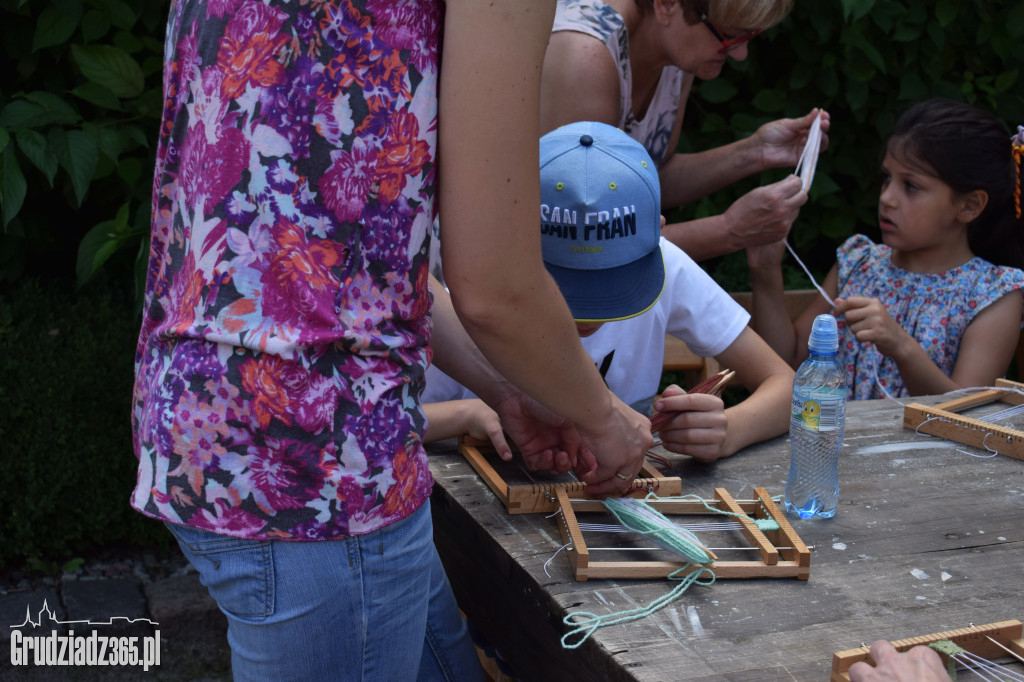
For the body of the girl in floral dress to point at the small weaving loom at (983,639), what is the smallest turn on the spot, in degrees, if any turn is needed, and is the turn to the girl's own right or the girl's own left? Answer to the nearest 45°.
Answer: approximately 45° to the girl's own left

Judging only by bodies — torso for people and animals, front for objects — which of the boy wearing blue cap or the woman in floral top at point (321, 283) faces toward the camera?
the boy wearing blue cap

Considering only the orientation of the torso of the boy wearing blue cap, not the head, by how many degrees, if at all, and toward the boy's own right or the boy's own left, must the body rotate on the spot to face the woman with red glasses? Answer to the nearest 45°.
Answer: approximately 180°

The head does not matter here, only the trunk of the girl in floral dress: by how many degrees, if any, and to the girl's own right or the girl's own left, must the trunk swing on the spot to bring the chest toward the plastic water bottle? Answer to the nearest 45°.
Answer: approximately 45° to the girl's own left

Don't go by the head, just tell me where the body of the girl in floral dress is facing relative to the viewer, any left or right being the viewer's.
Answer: facing the viewer and to the left of the viewer

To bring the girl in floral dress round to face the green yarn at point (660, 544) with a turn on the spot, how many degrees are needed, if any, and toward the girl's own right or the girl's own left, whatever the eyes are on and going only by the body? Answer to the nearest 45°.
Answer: approximately 45° to the girl's own left

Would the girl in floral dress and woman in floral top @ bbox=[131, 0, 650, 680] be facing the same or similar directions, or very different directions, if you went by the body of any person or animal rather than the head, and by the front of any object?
very different directions

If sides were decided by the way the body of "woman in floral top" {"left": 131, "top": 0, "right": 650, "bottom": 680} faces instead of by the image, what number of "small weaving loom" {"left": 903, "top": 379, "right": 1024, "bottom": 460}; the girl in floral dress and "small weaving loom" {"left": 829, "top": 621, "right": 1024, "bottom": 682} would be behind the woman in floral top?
0

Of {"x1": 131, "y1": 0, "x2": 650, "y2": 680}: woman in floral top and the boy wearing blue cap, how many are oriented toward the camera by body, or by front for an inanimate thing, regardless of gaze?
1

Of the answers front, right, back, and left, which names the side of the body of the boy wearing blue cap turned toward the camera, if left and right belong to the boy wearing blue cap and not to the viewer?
front

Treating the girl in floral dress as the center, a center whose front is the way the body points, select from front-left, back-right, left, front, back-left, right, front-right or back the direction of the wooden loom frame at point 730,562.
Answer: front-left

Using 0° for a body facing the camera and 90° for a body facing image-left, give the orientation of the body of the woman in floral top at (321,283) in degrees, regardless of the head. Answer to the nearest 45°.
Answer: approximately 225°

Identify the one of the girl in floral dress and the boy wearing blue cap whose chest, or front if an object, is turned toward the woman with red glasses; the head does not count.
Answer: the girl in floral dress

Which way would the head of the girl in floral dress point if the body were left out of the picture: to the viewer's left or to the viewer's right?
to the viewer's left

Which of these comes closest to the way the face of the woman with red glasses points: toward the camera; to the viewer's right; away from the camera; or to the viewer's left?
to the viewer's right
